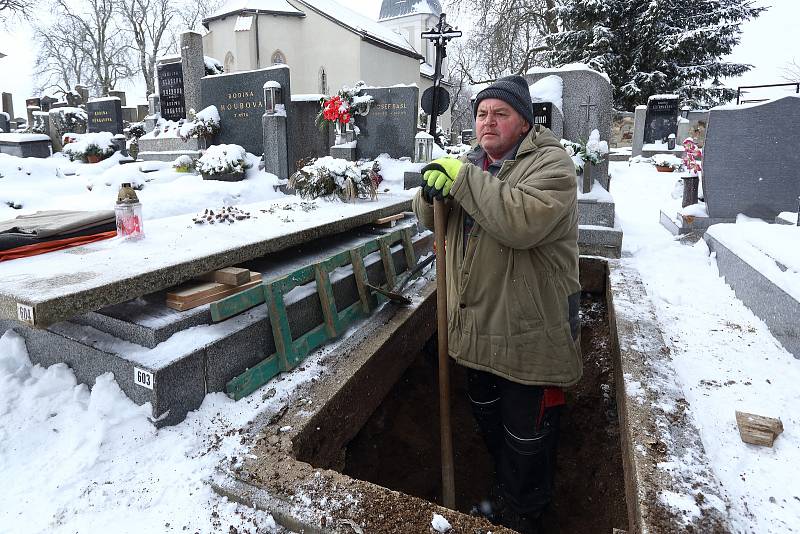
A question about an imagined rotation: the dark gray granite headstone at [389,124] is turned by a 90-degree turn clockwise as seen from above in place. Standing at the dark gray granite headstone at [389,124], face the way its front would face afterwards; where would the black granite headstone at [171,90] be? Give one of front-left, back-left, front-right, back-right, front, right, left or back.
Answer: front-right

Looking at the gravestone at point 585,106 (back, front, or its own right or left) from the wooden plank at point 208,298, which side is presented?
front

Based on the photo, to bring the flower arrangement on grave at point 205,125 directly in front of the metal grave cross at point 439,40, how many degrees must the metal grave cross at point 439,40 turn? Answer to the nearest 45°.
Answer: approximately 90° to its right

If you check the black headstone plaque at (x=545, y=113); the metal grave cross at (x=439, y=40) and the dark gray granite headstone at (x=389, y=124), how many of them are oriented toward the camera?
3

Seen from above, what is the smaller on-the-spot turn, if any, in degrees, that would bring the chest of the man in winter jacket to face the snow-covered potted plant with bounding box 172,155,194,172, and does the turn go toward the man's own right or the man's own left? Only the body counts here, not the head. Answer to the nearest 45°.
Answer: approximately 90° to the man's own right

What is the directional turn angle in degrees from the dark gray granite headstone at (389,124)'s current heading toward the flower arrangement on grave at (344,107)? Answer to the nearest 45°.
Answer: approximately 90° to its right

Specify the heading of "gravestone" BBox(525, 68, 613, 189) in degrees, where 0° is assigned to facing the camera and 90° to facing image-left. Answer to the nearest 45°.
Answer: approximately 0°

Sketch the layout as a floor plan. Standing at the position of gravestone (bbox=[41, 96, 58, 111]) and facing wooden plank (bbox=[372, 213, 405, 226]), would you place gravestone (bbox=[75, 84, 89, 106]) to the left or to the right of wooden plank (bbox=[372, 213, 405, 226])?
left

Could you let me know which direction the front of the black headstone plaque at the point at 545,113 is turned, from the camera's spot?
facing the viewer

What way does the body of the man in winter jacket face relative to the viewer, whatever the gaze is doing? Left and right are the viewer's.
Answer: facing the viewer and to the left of the viewer

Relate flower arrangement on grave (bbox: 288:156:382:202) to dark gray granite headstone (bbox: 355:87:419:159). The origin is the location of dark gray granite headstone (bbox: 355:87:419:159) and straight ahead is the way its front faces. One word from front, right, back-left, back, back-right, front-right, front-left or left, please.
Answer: front

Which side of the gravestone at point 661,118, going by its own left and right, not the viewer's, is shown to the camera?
front

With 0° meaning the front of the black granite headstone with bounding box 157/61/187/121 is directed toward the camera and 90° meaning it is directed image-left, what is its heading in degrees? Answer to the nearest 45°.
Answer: approximately 0°

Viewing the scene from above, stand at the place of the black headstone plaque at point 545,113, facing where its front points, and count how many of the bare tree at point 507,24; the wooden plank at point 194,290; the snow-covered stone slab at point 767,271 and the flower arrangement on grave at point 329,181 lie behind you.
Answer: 1
